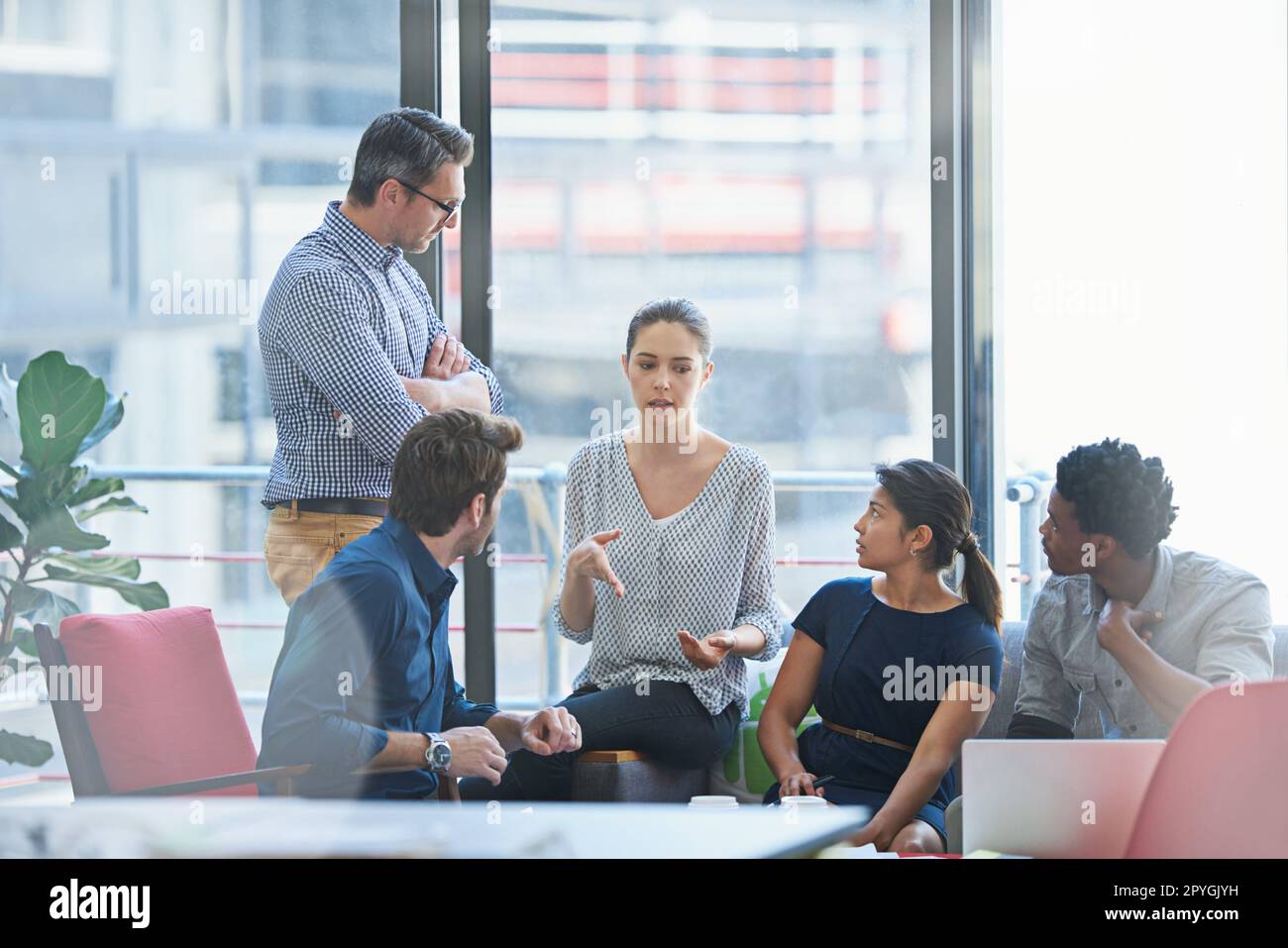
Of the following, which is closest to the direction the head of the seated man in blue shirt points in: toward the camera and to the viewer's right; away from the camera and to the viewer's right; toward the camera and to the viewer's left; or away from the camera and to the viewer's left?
away from the camera and to the viewer's right

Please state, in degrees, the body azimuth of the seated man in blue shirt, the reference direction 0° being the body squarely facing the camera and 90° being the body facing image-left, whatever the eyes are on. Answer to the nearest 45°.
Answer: approximately 270°

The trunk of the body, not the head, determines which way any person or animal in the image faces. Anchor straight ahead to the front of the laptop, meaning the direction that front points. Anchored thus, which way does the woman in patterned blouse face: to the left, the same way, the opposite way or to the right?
the opposite way

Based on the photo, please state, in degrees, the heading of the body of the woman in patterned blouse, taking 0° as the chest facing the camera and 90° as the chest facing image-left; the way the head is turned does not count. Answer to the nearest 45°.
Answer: approximately 0°

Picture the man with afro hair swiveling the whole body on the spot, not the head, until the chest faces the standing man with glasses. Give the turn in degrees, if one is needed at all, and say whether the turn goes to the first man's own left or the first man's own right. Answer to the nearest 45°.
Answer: approximately 45° to the first man's own right

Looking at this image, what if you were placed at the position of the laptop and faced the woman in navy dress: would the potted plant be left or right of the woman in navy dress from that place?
left

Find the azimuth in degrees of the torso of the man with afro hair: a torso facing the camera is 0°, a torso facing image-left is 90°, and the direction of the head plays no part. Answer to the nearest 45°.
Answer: approximately 45°

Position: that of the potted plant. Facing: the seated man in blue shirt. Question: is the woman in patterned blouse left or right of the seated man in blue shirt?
left

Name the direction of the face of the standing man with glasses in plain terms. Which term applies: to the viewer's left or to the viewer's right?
to the viewer's right

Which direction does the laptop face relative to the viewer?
away from the camera

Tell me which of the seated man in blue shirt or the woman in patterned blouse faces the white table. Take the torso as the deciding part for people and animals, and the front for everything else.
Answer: the woman in patterned blouse
